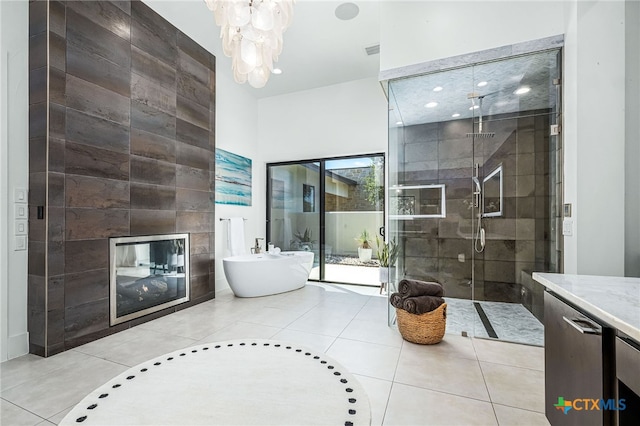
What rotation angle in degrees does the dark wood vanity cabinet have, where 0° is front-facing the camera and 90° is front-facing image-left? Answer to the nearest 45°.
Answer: approximately 45°

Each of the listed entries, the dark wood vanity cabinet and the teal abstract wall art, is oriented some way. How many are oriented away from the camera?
0

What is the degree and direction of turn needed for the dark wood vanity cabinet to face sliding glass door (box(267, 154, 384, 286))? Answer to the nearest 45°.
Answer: approximately 90° to its right

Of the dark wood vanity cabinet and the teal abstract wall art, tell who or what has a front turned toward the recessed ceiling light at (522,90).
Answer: the teal abstract wall art

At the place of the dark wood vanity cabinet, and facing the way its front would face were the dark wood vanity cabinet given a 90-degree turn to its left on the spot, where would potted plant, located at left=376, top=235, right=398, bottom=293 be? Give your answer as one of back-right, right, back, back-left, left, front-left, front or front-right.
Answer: back

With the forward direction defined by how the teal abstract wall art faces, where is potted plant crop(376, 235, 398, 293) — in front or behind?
in front

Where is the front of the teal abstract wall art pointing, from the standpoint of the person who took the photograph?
facing the viewer and to the right of the viewer

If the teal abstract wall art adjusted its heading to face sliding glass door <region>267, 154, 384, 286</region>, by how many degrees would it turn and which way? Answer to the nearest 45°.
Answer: approximately 45° to its left

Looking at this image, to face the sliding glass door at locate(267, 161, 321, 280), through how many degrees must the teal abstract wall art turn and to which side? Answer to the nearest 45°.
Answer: approximately 45° to its left

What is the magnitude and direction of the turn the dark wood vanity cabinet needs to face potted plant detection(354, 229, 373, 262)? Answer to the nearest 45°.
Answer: approximately 90° to its right

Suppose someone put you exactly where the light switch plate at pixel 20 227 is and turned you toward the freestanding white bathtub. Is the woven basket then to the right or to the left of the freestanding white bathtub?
right

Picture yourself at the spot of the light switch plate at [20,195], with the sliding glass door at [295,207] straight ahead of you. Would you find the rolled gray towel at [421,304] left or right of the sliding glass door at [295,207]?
right

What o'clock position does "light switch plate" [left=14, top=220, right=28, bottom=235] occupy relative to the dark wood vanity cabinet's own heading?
The light switch plate is roughly at 1 o'clock from the dark wood vanity cabinet.

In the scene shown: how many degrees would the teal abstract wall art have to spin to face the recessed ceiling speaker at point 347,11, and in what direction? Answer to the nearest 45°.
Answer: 0° — it already faces it

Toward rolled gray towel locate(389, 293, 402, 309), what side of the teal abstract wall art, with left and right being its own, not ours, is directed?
front
